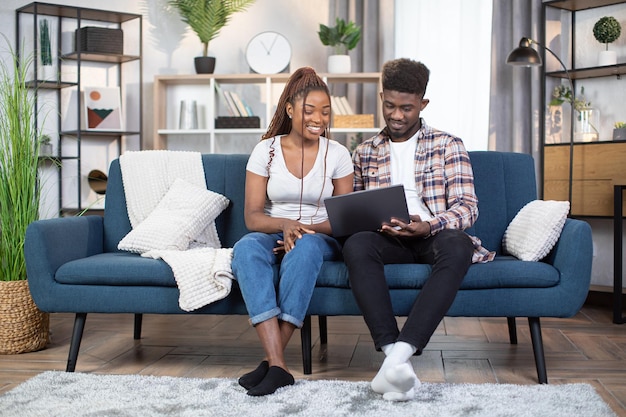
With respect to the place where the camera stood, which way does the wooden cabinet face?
facing the viewer

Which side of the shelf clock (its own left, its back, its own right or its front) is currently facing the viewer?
front

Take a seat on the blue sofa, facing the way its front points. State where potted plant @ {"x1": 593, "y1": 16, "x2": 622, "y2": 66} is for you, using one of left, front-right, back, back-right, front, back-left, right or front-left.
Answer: back-left

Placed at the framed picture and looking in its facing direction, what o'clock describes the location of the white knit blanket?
The white knit blanket is roughly at 12 o'clock from the framed picture.

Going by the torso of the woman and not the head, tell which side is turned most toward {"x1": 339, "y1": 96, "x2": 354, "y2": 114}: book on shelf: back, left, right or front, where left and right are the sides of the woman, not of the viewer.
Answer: back

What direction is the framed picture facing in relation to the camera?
toward the camera

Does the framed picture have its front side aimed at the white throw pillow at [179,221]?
yes

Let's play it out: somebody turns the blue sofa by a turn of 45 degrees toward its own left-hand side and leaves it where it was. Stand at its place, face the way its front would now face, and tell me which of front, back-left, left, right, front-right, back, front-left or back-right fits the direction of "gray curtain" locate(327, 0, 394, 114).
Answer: back-left

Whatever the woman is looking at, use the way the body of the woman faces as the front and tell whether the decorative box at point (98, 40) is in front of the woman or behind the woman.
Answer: behind

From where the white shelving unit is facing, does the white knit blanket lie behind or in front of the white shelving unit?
in front
